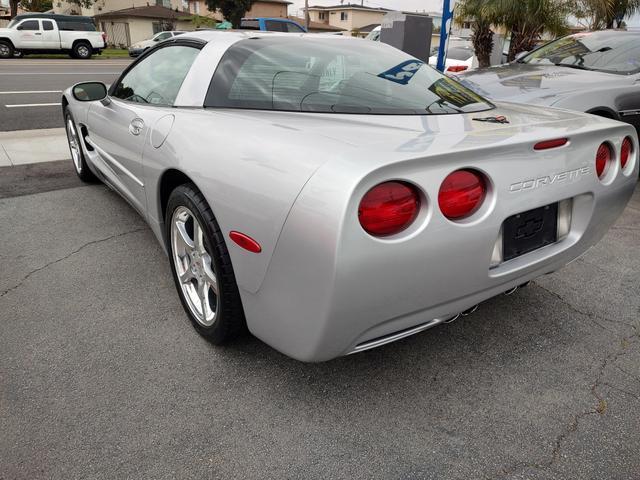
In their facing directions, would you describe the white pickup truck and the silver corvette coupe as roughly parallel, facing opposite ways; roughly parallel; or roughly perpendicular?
roughly perpendicular

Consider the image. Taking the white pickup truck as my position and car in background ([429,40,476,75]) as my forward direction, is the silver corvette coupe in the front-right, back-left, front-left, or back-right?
front-right

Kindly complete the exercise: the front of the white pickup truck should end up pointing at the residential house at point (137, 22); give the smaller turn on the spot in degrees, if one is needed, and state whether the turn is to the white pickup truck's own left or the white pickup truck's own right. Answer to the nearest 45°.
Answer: approximately 90° to the white pickup truck's own right

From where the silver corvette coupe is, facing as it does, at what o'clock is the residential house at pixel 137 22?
The residential house is roughly at 1 o'clock from the silver corvette coupe.

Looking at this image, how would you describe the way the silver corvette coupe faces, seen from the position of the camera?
facing away from the viewer and to the left of the viewer

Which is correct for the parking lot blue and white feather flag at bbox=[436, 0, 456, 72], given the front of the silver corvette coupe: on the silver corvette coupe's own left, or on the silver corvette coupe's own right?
on the silver corvette coupe's own right

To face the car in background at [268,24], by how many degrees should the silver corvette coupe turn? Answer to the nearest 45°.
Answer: approximately 45° to its right

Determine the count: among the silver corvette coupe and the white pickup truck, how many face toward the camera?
0

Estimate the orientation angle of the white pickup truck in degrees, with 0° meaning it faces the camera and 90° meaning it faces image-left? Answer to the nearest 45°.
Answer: approximately 90°

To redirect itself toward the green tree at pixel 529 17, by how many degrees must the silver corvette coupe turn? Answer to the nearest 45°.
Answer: approximately 45° to its right
